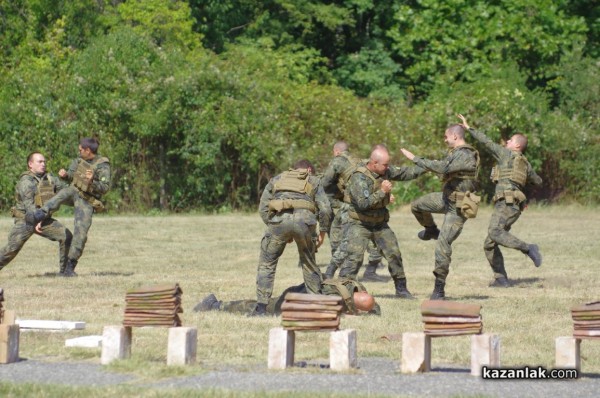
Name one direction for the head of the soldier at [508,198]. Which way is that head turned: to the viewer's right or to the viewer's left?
to the viewer's left

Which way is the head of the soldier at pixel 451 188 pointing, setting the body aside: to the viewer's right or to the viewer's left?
to the viewer's left

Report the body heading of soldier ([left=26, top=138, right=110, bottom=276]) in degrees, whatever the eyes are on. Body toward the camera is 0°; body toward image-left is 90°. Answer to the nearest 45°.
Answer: approximately 45°

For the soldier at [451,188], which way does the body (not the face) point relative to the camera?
to the viewer's left

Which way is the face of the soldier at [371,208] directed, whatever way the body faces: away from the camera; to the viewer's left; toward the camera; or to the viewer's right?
to the viewer's right

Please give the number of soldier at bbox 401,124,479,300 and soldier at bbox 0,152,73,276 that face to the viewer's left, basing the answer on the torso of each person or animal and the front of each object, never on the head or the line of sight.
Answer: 1

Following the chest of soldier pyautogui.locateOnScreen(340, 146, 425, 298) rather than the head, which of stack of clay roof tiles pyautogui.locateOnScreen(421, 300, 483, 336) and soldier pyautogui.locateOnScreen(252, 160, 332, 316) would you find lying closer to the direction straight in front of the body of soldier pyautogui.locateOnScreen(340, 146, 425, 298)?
the stack of clay roof tiles

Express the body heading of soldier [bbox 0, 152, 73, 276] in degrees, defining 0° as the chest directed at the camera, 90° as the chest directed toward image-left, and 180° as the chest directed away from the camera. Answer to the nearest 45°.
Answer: approximately 315°
